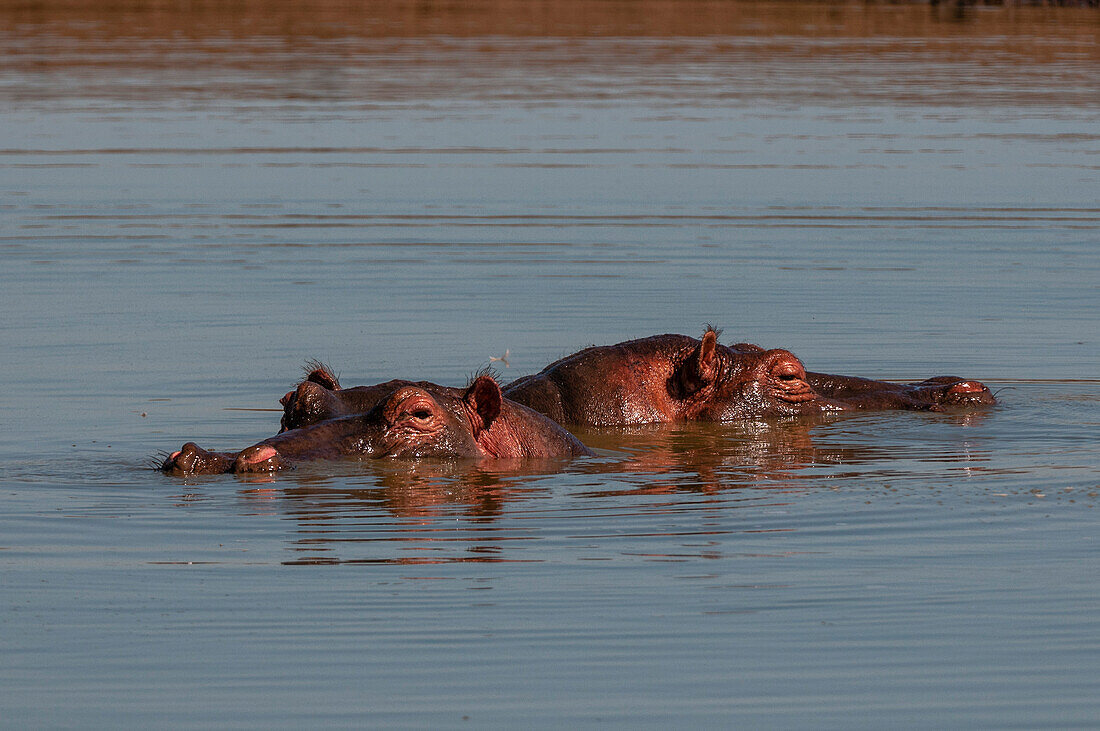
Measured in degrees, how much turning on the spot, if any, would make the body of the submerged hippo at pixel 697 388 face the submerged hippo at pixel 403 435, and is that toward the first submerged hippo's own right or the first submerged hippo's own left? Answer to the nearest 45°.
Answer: approximately 135° to the first submerged hippo's own right

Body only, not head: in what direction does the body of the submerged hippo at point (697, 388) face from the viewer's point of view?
to the viewer's right

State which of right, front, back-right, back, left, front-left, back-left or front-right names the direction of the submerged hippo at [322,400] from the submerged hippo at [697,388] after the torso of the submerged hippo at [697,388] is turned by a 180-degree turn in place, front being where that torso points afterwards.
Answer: front-left
